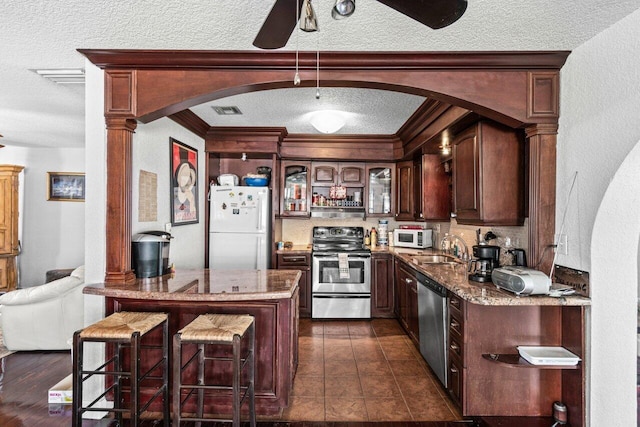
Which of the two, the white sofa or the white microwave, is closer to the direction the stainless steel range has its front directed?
the white sofa

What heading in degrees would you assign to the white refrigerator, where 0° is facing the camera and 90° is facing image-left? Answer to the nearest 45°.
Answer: approximately 0°

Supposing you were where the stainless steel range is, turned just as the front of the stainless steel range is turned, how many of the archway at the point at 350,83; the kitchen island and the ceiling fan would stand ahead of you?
3

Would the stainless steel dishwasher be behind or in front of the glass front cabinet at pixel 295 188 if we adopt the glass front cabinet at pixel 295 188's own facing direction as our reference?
in front

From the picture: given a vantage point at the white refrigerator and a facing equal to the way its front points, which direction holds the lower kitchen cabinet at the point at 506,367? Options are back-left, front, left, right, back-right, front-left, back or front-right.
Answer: front-left

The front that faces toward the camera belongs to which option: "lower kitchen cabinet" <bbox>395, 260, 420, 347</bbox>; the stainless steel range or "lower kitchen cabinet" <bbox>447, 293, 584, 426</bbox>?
the stainless steel range

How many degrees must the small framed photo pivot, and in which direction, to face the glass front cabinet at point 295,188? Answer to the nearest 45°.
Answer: approximately 45° to its left

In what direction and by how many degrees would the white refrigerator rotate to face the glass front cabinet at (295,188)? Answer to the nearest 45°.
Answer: approximately 135° to its left

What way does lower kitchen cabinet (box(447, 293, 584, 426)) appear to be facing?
to the viewer's left

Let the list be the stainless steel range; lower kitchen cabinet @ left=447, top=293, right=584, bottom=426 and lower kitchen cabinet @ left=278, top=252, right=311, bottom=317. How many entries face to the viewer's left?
1

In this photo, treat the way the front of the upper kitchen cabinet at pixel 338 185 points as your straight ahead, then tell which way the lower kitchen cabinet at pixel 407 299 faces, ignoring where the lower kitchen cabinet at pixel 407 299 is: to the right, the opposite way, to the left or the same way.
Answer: to the right
